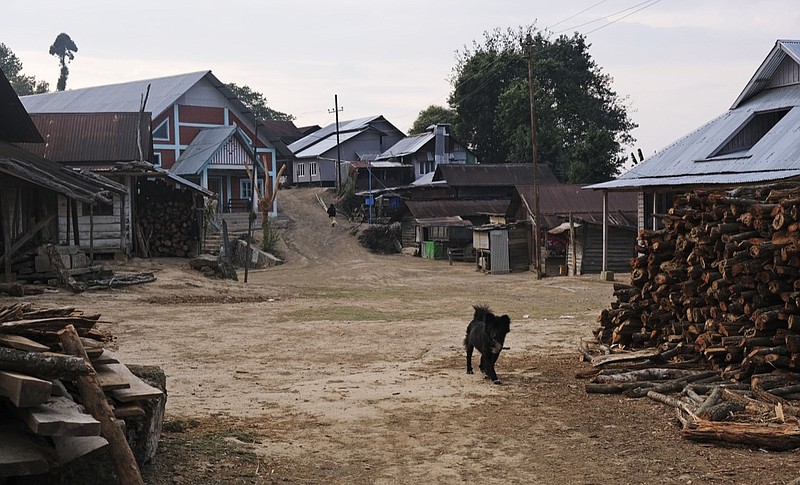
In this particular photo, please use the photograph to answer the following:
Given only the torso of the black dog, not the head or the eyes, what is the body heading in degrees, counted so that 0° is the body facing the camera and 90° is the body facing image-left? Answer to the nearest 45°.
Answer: approximately 315°

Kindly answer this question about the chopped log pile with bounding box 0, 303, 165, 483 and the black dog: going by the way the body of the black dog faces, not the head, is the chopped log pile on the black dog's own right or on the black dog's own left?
on the black dog's own right

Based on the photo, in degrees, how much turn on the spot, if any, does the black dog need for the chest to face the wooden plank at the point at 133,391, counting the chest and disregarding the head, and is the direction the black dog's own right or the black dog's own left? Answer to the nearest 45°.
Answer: approximately 90° to the black dog's own right

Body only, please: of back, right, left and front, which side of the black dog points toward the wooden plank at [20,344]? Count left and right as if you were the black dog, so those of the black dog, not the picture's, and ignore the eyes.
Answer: right

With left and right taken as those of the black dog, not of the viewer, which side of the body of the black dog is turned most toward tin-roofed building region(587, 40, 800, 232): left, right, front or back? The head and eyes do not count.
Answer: left

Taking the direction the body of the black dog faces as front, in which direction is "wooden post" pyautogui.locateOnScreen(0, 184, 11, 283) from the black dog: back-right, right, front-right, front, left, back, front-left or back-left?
back

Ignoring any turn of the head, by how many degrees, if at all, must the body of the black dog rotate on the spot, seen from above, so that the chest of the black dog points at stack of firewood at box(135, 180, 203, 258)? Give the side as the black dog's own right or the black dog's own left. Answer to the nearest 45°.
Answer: approximately 180°

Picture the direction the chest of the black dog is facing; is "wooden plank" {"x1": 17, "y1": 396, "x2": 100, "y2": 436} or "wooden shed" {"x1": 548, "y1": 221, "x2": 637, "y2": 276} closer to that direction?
the wooden plank

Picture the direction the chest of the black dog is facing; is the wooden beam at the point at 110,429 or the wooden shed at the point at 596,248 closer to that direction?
the wooden beam

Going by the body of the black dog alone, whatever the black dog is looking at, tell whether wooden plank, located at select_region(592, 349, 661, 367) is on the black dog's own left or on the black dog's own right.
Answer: on the black dog's own left
